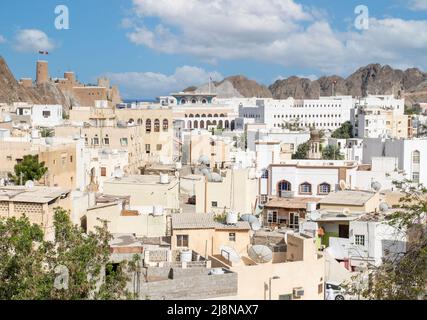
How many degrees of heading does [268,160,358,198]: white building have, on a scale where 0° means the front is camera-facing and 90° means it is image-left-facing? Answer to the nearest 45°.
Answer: approximately 0°

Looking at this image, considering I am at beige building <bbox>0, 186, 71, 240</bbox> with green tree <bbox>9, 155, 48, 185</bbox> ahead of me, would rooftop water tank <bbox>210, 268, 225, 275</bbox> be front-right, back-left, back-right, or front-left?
back-right

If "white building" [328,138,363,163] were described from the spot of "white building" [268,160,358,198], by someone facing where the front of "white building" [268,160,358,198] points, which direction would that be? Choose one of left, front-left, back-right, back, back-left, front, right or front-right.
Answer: back

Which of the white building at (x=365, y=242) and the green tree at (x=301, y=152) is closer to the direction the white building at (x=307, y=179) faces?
the white building

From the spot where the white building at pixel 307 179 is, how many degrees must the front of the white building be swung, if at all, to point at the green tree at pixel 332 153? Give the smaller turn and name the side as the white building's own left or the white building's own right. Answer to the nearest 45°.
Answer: approximately 180°

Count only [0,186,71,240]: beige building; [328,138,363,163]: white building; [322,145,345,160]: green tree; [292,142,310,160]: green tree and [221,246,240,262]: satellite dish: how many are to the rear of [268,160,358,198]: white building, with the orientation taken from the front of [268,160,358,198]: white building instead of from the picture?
3

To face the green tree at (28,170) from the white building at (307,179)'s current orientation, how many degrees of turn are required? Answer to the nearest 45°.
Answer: approximately 45° to its right

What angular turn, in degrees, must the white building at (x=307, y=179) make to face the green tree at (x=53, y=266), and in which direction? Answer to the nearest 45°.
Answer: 0° — it already faces it

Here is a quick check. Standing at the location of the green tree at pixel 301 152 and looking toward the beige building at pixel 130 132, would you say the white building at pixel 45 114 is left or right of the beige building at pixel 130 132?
right

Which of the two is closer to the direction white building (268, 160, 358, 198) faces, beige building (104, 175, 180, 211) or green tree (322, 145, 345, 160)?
the beige building

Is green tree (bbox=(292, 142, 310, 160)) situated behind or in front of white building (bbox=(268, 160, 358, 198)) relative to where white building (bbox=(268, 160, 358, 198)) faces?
behind
